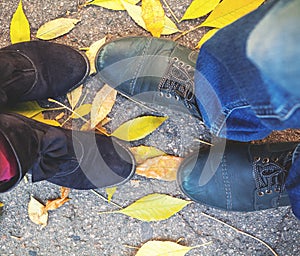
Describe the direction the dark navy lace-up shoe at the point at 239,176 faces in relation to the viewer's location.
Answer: facing to the left of the viewer

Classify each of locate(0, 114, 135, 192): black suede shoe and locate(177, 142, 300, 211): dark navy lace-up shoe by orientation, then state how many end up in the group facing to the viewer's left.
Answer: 1

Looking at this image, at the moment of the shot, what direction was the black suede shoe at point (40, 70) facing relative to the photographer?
facing to the right of the viewer

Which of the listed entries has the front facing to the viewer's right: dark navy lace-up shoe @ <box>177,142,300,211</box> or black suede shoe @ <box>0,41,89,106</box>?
the black suede shoe

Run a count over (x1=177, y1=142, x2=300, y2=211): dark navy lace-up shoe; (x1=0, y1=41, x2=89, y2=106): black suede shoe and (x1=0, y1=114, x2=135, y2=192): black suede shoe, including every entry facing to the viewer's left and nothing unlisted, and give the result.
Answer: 1

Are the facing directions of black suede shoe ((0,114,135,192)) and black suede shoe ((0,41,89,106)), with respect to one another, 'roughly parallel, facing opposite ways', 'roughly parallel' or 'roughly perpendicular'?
roughly parallel

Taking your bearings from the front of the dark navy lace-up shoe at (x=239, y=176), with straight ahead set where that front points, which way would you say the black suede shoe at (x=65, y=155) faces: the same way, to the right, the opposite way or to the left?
the opposite way

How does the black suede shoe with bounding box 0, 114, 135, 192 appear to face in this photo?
to the viewer's right
